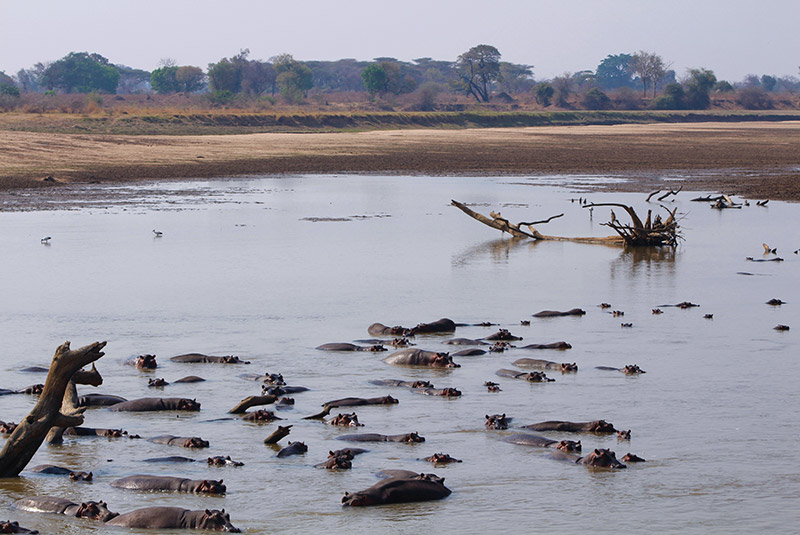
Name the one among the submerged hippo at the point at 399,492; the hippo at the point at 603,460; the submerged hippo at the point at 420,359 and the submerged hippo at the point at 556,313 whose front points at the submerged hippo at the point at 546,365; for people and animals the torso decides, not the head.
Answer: the submerged hippo at the point at 420,359

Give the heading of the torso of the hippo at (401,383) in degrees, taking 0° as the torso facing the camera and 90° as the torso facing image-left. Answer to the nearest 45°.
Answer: approximately 270°

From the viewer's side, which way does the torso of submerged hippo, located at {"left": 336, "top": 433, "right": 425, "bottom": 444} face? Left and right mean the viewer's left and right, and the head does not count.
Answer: facing to the right of the viewer

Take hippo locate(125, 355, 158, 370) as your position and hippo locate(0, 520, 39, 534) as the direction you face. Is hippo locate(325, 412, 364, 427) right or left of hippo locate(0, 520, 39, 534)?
left

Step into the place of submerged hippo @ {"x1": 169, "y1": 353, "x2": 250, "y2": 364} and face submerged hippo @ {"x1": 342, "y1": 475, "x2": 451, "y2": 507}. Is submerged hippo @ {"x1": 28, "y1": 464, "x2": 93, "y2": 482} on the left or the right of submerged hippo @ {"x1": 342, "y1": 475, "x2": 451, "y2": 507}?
right

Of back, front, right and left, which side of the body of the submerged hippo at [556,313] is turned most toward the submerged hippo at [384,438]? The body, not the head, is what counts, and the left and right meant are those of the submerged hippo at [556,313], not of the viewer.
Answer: right

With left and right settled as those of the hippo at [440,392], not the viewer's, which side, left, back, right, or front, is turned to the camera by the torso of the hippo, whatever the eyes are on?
right

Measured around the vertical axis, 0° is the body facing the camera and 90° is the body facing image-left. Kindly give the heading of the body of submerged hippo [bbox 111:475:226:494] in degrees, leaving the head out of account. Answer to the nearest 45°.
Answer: approximately 270°

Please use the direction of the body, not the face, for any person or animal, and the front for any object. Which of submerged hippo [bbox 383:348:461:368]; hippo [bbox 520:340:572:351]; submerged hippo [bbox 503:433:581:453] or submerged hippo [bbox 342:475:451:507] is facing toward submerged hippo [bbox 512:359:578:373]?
submerged hippo [bbox 383:348:461:368]

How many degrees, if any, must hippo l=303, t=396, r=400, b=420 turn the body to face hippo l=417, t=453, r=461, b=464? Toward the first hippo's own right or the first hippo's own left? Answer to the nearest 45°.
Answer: approximately 90° to the first hippo's own right

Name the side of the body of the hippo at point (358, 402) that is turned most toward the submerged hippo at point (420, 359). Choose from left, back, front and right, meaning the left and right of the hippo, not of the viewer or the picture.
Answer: left
